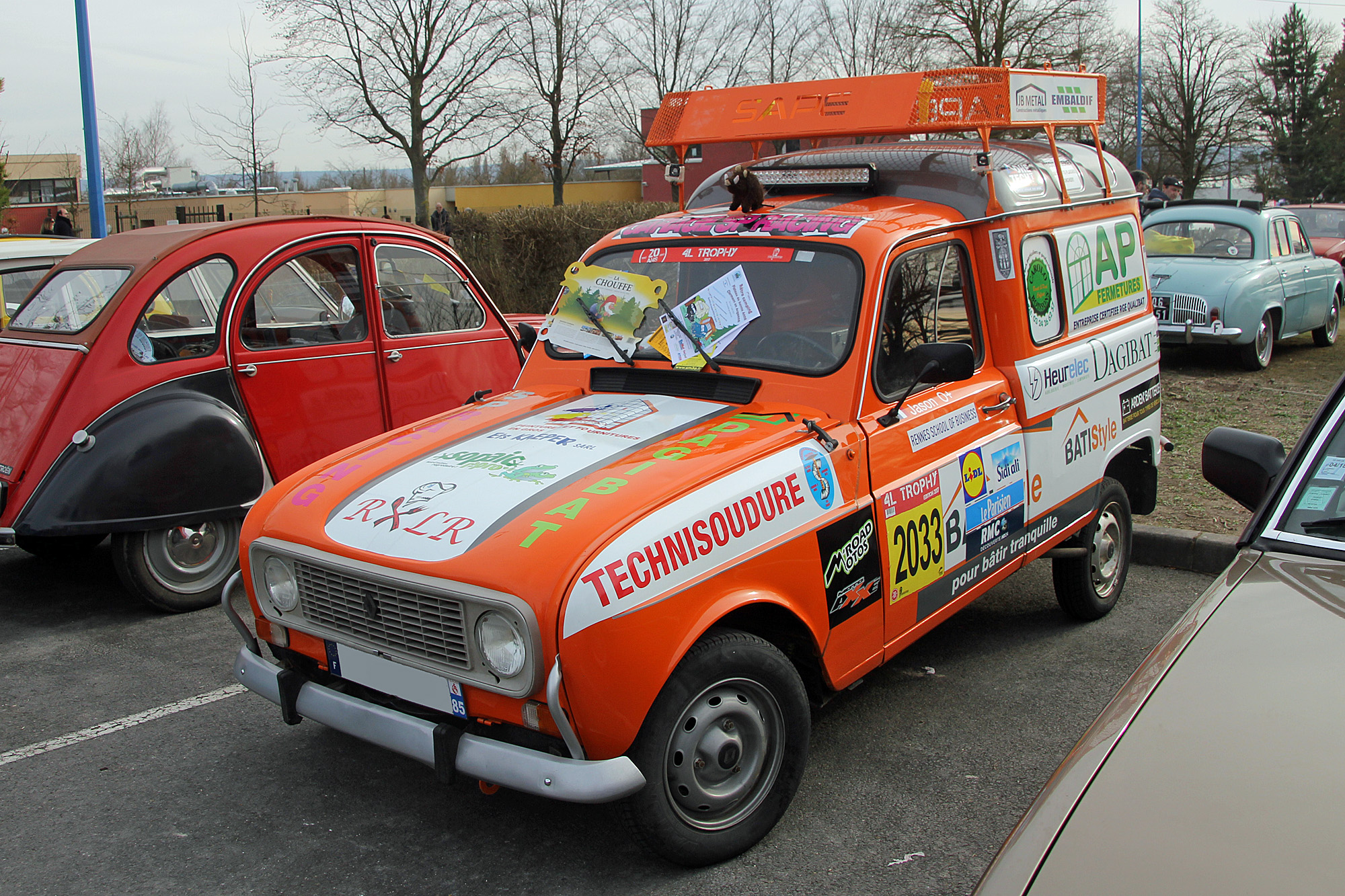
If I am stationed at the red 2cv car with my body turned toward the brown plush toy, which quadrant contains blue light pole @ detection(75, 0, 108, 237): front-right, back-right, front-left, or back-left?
back-left

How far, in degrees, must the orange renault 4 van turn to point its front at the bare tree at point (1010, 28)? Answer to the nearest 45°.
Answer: approximately 135° to its right

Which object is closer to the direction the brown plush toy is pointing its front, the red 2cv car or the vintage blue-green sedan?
the red 2cv car

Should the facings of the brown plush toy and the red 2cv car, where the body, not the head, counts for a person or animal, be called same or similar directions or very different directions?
very different directions

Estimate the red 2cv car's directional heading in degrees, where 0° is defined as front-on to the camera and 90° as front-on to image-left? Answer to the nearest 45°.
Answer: approximately 225°

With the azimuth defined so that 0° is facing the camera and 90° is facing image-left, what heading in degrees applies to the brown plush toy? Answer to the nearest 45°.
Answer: approximately 45°

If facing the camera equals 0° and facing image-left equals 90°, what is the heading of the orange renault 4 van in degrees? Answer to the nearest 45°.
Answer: approximately 45°
